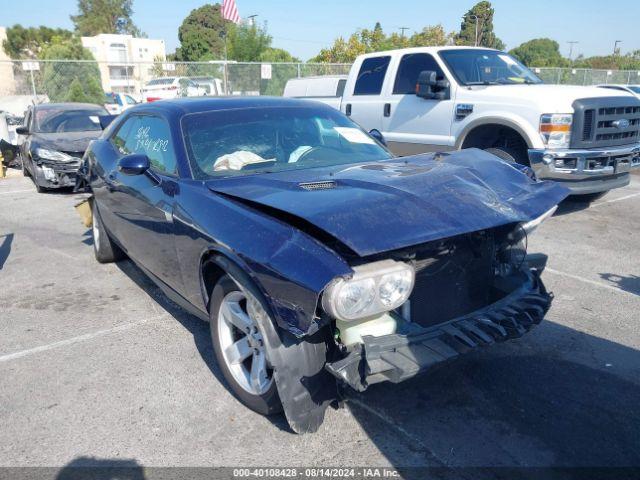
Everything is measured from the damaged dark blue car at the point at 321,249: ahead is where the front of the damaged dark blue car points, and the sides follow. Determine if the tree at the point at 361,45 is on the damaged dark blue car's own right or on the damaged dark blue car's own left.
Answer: on the damaged dark blue car's own left

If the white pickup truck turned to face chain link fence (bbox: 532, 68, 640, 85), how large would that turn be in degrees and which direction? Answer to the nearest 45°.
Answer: approximately 135° to its left

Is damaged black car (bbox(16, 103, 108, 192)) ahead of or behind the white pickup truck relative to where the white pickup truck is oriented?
behind

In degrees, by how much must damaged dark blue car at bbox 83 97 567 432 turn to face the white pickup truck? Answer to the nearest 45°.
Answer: approximately 90° to its left

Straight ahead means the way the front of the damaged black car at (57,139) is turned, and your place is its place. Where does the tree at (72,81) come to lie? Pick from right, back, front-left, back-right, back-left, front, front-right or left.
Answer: back-left

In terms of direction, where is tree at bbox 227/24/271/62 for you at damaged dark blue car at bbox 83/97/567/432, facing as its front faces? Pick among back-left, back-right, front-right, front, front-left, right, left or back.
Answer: back-left

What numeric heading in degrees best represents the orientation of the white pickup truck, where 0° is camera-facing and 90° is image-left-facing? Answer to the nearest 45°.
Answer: approximately 315°
